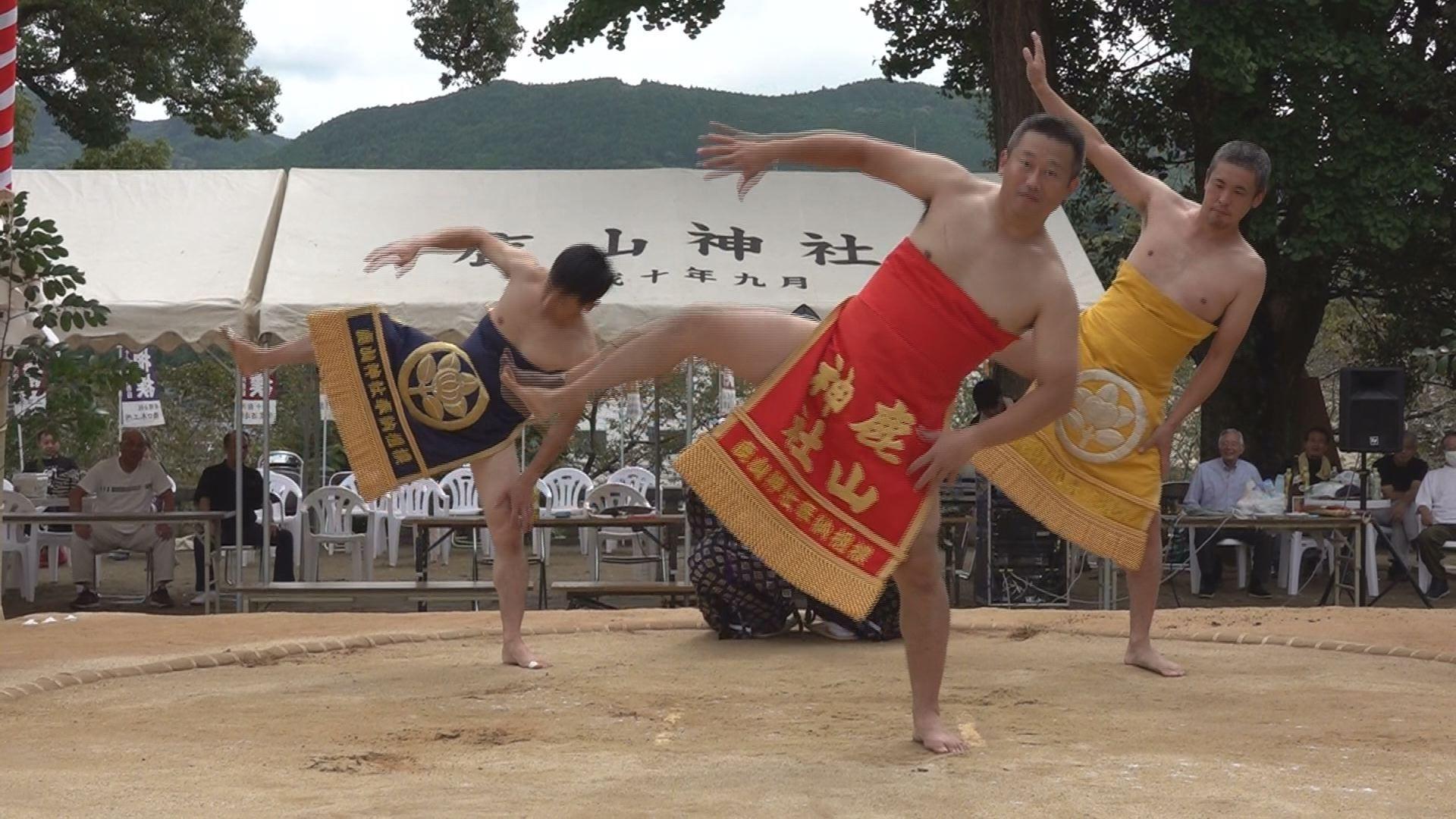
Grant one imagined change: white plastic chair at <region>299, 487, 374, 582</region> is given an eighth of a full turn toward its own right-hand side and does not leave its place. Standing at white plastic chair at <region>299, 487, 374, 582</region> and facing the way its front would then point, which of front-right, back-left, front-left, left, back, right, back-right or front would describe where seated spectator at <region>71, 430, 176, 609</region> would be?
front

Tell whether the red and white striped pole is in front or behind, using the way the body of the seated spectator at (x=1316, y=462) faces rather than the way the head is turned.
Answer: in front

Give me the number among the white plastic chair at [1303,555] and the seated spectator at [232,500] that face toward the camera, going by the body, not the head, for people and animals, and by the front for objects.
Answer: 2

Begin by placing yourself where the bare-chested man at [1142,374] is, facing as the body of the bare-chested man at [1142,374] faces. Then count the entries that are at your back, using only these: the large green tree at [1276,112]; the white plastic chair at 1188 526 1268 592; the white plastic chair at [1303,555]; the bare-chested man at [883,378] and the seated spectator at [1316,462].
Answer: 4

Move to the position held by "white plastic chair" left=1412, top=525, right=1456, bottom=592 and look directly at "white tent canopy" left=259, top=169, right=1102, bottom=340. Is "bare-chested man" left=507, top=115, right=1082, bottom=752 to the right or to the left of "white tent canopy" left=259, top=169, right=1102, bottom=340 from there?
left

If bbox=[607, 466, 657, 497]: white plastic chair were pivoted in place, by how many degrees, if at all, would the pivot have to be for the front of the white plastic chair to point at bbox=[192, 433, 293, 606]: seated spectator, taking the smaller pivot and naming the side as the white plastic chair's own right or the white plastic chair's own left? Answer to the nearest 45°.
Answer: approximately 45° to the white plastic chair's own right

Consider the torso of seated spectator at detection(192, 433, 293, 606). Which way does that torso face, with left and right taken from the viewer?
facing the viewer

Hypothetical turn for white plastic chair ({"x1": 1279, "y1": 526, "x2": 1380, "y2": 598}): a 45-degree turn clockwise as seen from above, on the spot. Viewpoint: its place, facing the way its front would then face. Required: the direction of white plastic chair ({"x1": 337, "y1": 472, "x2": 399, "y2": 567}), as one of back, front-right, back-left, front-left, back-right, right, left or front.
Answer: front-right

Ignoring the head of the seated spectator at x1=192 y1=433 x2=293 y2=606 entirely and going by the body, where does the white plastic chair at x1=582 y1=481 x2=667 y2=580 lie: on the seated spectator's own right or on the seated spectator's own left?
on the seated spectator's own left

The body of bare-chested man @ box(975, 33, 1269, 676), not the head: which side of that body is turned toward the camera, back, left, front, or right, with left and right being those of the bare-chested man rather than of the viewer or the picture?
front
